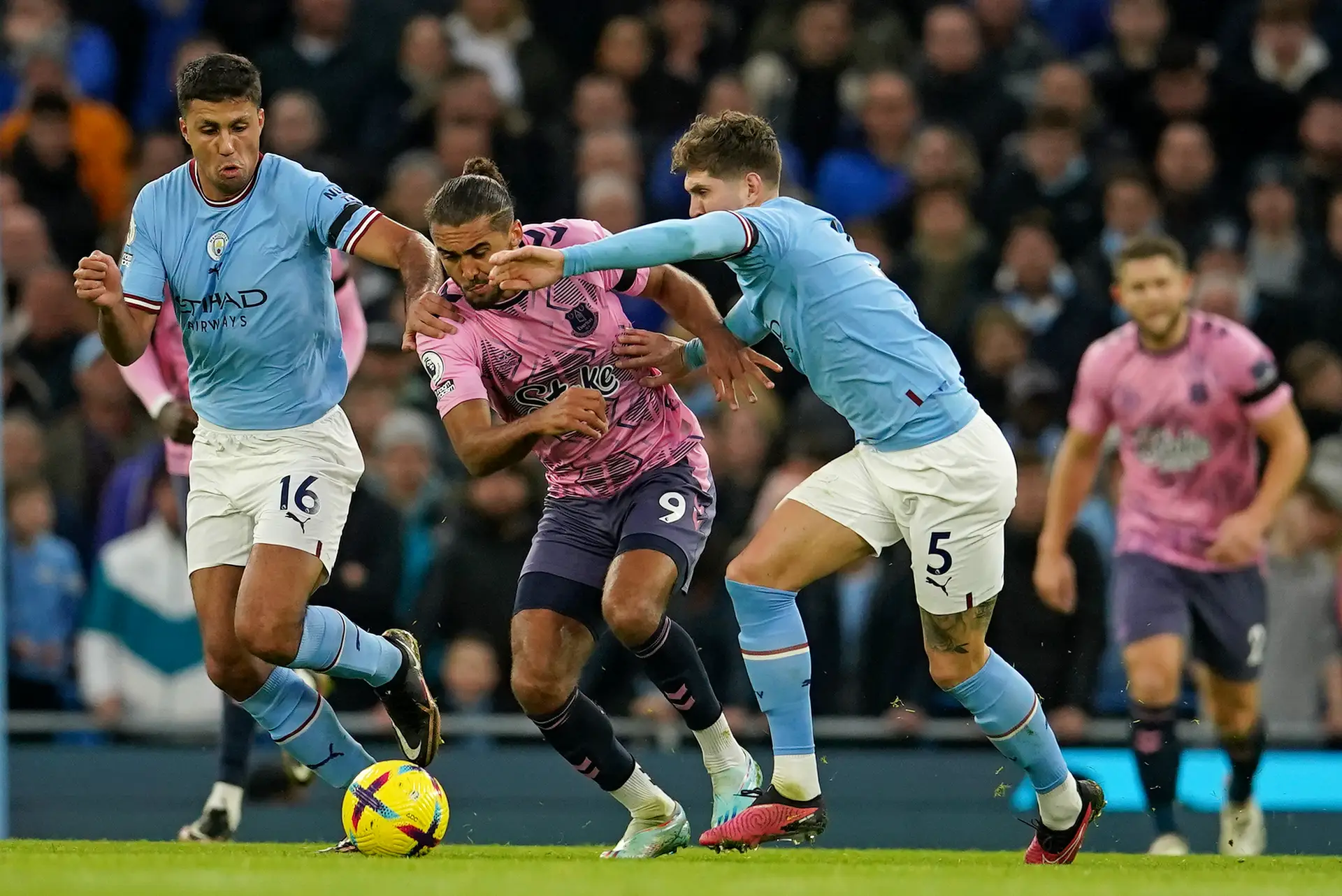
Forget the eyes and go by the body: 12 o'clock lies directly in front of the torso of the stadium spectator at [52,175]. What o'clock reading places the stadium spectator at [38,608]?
the stadium spectator at [38,608] is roughly at 12 o'clock from the stadium spectator at [52,175].

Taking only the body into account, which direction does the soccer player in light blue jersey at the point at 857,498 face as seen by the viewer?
to the viewer's left

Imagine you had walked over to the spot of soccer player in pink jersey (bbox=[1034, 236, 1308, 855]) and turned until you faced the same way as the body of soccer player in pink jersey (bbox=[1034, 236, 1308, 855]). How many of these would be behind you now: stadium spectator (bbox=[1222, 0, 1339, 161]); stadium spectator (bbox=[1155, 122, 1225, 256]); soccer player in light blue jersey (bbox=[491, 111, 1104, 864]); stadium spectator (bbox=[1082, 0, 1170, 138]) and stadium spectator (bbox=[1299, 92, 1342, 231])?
4

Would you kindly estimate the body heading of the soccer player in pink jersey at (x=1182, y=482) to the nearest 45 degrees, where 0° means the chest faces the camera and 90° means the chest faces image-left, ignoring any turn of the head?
approximately 0°

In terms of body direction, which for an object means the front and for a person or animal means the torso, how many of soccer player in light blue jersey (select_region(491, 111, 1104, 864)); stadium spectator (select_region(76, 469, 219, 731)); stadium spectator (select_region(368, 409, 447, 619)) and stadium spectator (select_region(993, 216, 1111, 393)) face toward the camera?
3

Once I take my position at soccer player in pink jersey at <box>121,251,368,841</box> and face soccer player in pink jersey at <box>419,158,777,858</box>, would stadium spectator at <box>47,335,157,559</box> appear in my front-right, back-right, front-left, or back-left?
back-left

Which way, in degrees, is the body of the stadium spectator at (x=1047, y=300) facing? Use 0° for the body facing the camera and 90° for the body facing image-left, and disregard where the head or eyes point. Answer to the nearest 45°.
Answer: approximately 0°

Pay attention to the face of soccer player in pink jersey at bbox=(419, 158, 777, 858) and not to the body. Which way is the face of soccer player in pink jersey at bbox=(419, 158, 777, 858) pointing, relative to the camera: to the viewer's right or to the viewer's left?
to the viewer's left
